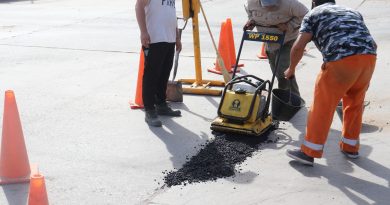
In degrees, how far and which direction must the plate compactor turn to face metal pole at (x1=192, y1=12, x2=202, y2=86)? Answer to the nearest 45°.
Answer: approximately 135° to its right

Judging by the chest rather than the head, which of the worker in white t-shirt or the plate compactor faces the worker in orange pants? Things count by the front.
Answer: the worker in white t-shirt

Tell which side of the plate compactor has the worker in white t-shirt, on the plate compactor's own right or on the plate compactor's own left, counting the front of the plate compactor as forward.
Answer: on the plate compactor's own right

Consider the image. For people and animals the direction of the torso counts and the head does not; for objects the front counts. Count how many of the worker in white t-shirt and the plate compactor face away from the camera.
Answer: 0

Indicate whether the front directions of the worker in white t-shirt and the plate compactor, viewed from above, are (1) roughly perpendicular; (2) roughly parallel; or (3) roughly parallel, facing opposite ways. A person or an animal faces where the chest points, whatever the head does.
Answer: roughly perpendicular

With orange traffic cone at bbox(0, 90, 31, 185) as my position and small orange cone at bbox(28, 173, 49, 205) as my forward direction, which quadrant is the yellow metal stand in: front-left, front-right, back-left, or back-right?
back-left

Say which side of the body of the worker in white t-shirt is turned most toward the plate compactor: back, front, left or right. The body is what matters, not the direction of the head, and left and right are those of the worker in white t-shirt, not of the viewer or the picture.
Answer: front

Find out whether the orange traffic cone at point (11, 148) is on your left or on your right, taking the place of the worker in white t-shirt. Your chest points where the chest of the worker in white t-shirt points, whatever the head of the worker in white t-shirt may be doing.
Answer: on your right

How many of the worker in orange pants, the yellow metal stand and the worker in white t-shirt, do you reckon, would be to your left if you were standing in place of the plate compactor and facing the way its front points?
1

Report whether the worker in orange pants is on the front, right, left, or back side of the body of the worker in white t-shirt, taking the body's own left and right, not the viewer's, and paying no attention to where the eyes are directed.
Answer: front
